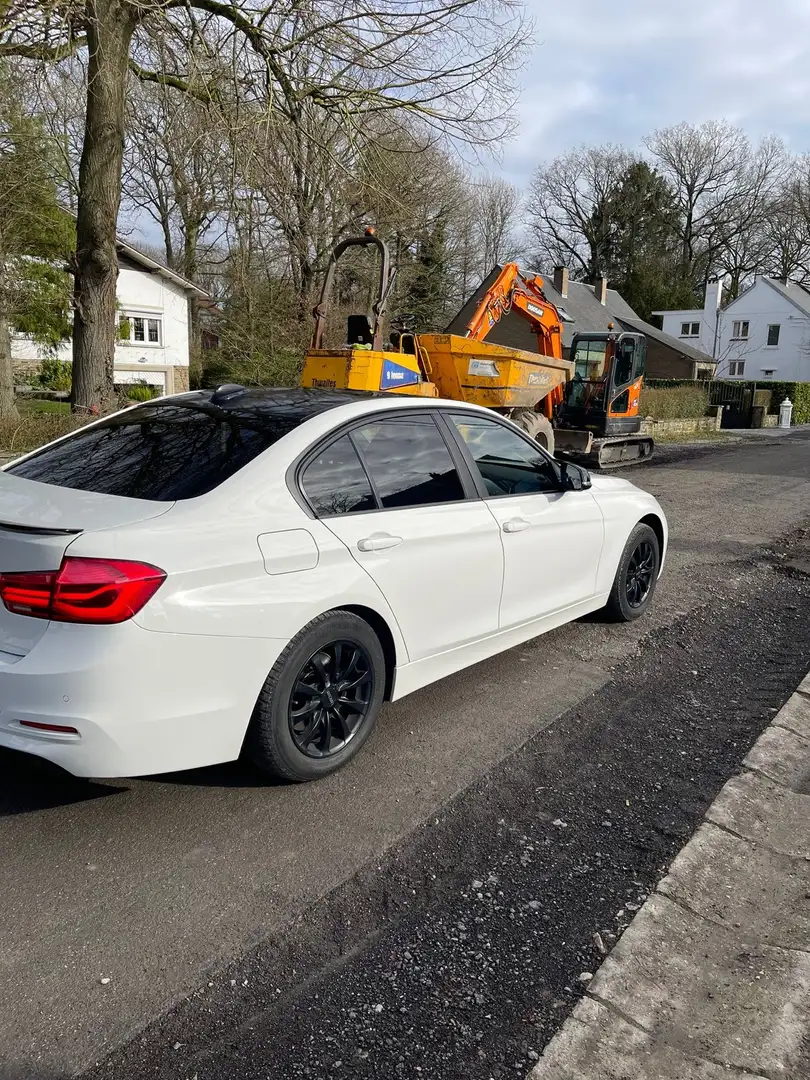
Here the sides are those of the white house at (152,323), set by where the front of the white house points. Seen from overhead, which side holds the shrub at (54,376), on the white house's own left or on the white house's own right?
on the white house's own right

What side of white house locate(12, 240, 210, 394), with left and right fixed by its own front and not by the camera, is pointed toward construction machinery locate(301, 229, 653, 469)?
front

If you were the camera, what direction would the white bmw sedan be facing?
facing away from the viewer and to the right of the viewer

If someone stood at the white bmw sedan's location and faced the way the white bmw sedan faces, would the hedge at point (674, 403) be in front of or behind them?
in front

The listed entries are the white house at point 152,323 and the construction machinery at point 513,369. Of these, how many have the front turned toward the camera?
1

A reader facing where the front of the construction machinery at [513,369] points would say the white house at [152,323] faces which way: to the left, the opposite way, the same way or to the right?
to the right

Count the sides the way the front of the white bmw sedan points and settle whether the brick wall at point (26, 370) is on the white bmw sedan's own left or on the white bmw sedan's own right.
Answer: on the white bmw sedan's own left

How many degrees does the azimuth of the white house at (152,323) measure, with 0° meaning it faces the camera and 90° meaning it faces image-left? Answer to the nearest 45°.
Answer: approximately 0°

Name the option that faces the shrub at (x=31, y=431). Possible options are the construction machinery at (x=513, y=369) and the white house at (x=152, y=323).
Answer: the white house

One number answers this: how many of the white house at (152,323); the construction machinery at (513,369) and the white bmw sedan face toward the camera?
1

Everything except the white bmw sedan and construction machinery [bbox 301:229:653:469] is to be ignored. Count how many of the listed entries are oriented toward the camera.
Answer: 0

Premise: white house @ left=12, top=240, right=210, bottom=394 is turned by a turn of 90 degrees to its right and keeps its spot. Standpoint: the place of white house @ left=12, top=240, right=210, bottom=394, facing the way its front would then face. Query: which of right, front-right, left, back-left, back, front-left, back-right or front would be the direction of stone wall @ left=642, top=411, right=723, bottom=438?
back-left
